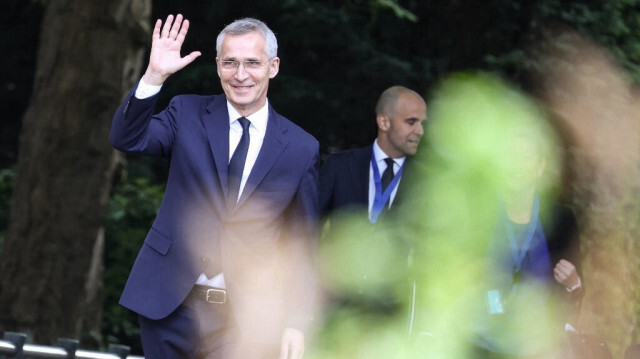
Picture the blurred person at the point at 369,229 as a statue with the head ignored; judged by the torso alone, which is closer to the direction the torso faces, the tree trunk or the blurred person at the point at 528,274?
the blurred person

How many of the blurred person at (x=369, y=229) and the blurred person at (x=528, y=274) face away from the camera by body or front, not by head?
0

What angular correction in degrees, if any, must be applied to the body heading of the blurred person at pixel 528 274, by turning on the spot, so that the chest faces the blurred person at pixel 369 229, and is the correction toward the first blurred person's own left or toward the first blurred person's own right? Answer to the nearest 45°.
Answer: approximately 90° to the first blurred person's own right

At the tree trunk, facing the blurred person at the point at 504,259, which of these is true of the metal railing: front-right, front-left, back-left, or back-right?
front-right

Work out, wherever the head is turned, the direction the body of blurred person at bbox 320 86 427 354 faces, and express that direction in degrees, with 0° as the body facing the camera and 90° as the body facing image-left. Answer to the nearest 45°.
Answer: approximately 315°

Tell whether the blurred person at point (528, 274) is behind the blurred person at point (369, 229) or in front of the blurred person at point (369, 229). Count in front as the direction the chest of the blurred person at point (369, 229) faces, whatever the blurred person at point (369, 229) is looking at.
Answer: in front

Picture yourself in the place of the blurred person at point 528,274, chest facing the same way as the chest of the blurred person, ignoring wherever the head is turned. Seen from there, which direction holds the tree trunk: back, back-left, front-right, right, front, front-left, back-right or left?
right

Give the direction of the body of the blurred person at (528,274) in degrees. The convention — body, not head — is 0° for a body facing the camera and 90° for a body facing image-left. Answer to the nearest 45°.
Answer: approximately 45°
